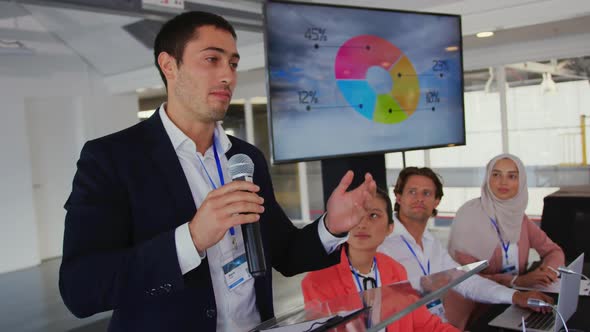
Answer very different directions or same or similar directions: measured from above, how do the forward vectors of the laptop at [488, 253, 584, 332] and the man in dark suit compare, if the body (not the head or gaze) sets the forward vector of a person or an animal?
very different directions

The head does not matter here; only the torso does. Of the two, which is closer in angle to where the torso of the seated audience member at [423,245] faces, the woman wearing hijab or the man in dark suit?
the man in dark suit

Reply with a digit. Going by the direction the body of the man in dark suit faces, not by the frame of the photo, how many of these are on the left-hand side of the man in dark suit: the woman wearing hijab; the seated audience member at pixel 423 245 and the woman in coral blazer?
3

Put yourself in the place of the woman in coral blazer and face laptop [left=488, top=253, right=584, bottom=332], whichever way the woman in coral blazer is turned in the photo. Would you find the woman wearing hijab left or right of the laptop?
left

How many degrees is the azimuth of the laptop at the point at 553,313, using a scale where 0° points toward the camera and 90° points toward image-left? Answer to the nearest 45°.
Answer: approximately 90°

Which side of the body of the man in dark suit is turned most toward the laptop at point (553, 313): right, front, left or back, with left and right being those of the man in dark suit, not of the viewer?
left

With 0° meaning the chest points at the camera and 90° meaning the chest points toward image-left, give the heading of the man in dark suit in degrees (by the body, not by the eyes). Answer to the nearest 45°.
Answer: approximately 315°

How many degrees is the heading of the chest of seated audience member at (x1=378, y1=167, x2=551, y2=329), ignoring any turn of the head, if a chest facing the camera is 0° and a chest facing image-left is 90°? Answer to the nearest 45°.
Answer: approximately 315°

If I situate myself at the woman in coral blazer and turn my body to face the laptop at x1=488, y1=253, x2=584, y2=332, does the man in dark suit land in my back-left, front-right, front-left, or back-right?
back-right

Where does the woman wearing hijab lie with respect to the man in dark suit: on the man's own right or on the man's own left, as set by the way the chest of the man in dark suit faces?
on the man's own left
